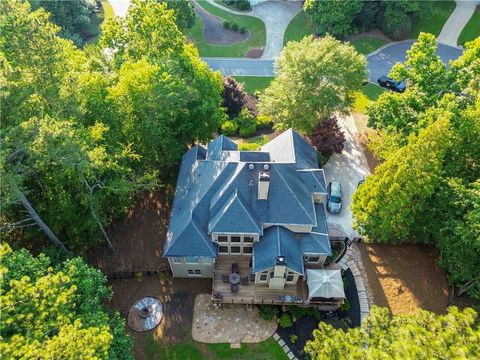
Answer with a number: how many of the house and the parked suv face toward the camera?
1

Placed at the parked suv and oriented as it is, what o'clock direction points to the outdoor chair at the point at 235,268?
The outdoor chair is roughly at 1 o'clock from the parked suv.

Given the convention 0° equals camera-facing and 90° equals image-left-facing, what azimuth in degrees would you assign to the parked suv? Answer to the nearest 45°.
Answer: approximately 0°

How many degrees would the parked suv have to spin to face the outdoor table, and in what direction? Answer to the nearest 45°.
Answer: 0° — it already faces it

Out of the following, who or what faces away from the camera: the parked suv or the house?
the house

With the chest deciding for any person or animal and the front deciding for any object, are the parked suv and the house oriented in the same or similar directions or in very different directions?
very different directions

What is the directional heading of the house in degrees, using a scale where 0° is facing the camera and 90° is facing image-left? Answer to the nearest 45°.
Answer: approximately 180°

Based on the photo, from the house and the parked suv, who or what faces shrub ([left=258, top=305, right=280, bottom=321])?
the parked suv

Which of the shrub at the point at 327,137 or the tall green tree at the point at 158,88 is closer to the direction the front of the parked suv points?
the tall green tree

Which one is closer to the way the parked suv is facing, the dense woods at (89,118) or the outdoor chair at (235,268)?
the outdoor chair

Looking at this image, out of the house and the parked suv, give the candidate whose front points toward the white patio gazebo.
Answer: the parked suv

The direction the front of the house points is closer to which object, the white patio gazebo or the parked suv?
the parked suv

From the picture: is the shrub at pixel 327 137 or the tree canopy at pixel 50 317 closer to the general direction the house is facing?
the shrub

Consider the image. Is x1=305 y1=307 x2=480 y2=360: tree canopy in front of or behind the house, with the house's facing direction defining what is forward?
behind

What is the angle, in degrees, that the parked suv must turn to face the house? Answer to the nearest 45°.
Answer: approximately 45° to its right
